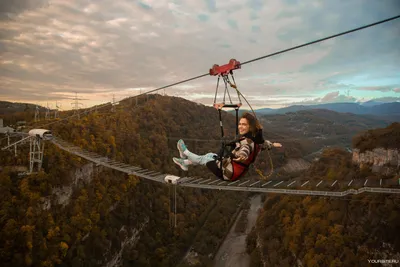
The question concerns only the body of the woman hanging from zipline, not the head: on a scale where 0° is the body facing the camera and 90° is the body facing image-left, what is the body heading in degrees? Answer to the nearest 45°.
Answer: approximately 90°
